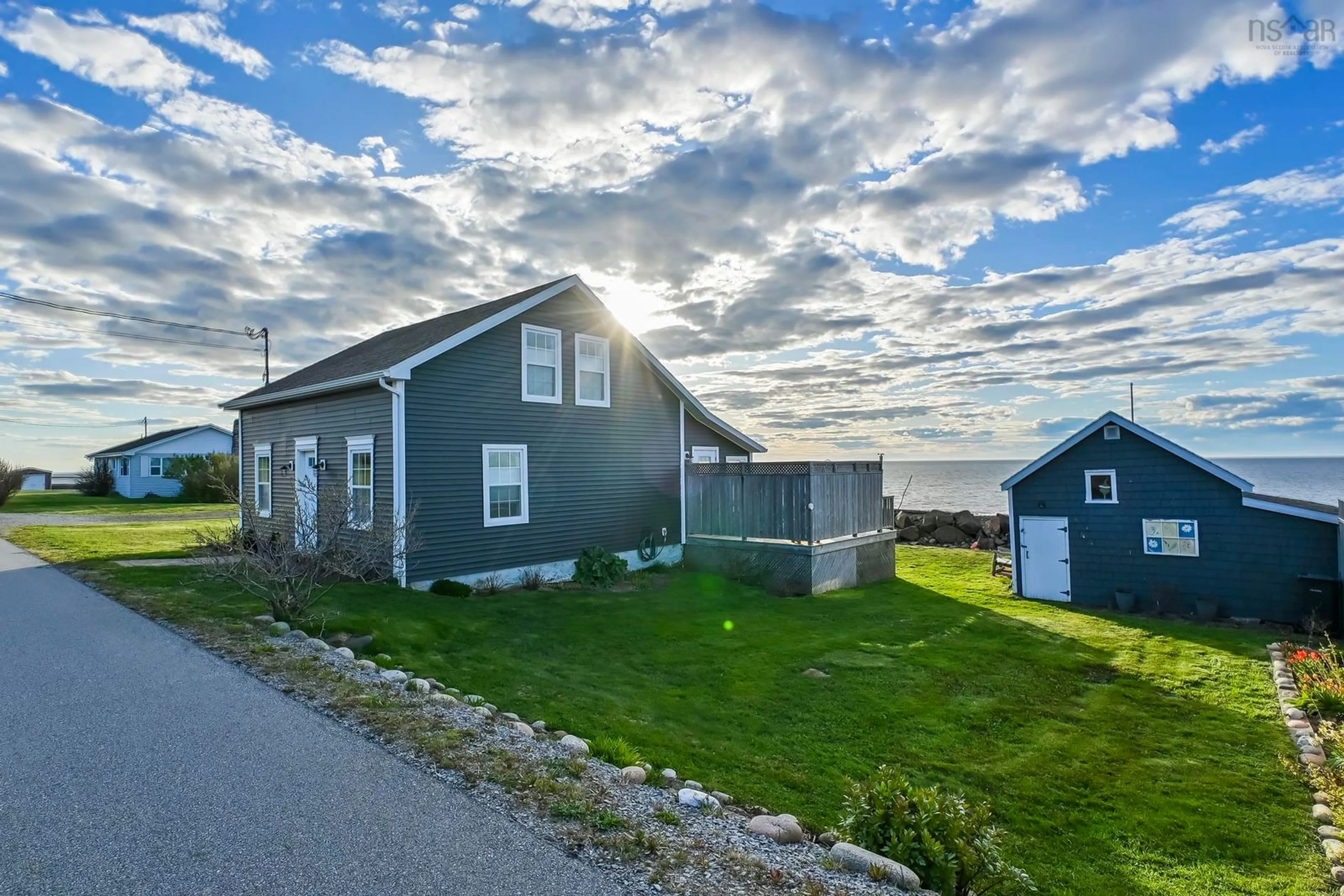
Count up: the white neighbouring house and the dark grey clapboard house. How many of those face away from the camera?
0

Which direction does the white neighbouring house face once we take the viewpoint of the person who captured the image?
facing the viewer and to the left of the viewer

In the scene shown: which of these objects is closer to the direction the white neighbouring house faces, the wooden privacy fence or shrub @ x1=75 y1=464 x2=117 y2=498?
the wooden privacy fence

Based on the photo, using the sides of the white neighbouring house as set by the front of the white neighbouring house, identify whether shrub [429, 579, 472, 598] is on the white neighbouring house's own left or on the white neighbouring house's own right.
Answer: on the white neighbouring house's own left

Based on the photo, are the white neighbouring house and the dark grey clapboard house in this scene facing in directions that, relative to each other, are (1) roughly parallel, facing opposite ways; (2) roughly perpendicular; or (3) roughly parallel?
roughly parallel

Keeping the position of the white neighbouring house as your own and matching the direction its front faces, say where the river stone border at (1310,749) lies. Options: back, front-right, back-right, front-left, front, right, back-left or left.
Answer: front-left

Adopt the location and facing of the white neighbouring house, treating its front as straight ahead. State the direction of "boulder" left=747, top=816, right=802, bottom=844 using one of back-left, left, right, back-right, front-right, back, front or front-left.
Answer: front-left

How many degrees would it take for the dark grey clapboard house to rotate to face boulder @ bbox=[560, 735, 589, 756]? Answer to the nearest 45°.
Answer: approximately 45° to its left
